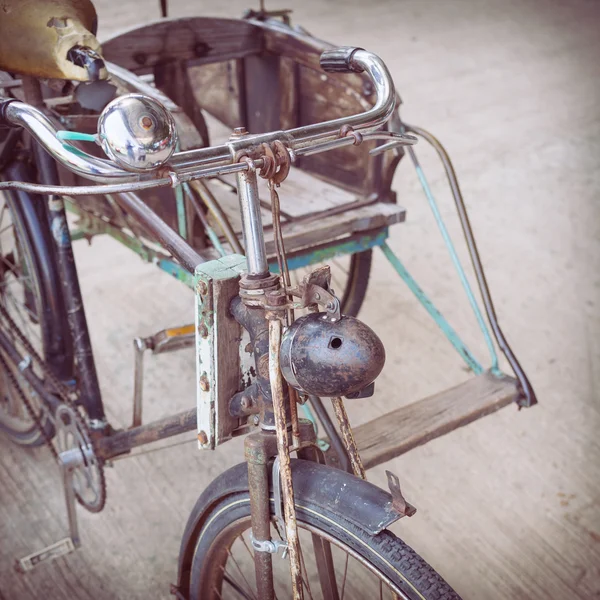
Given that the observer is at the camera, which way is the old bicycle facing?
facing the viewer and to the right of the viewer
